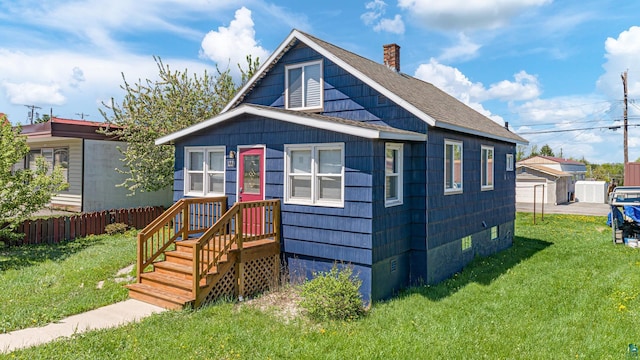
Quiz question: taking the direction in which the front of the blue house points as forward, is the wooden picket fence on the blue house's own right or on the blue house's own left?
on the blue house's own right

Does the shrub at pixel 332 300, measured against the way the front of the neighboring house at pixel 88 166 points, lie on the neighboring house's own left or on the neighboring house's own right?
on the neighboring house's own left

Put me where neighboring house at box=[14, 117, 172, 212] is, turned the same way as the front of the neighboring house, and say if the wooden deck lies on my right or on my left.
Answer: on my left

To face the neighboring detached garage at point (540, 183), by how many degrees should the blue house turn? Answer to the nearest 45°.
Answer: approximately 180°

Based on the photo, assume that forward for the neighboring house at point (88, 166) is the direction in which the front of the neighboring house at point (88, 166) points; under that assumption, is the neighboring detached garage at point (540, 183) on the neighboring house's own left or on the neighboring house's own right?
on the neighboring house's own left
